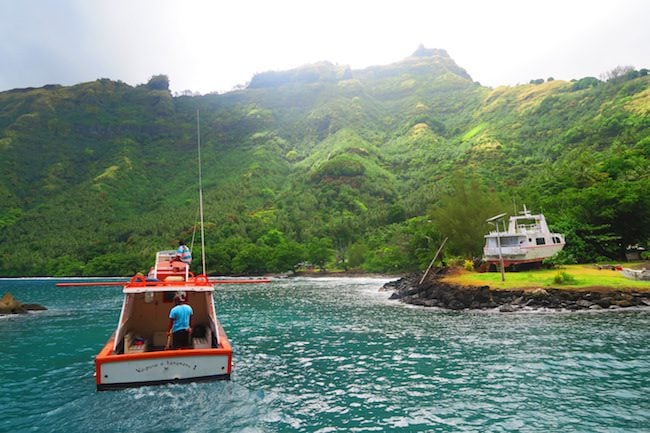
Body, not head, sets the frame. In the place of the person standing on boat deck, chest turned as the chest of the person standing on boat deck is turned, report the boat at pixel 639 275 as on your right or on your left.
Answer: on your right

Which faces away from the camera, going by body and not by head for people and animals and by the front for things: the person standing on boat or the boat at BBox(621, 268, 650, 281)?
the person standing on boat

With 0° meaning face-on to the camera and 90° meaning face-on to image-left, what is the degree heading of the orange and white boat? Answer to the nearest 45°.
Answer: approximately 180°

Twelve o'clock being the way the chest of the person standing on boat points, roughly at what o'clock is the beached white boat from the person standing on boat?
The beached white boat is roughly at 2 o'clock from the person standing on boat.

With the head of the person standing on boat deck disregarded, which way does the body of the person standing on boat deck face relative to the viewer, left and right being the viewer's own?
facing away from the viewer

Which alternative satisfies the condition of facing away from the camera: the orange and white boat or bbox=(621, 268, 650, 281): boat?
the orange and white boat

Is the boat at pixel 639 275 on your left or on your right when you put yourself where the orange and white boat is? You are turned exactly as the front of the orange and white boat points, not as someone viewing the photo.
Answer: on your right
